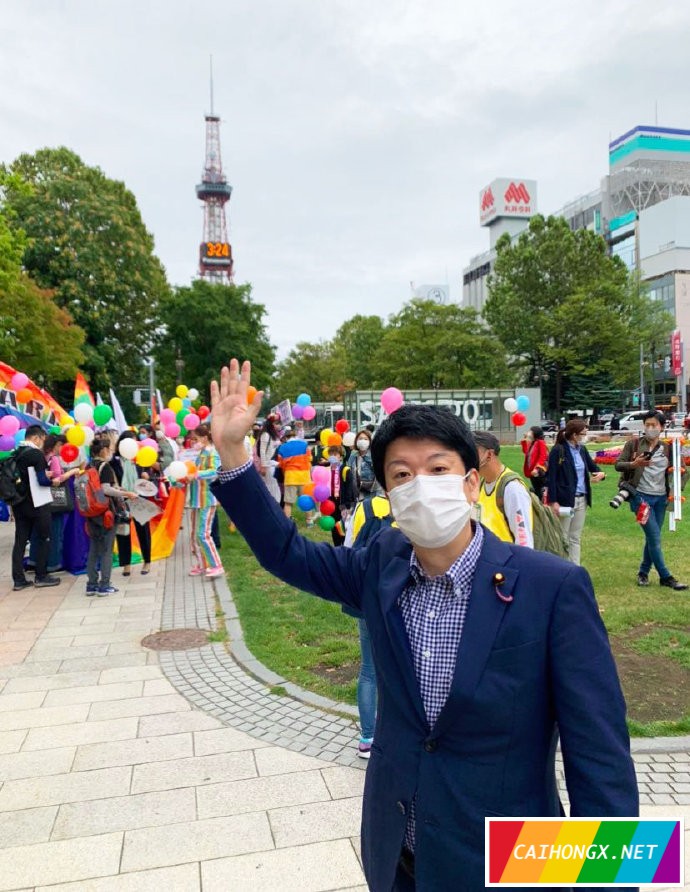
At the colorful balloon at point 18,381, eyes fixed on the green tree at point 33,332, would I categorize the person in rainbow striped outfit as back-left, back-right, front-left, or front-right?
back-right

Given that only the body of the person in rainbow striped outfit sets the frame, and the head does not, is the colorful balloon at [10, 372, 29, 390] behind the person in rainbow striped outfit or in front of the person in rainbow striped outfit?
in front

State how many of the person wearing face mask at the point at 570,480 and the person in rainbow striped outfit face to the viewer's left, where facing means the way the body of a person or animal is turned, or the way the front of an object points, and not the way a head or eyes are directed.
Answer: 1

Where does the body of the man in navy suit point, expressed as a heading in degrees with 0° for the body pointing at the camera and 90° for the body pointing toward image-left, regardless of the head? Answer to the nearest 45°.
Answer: approximately 45°

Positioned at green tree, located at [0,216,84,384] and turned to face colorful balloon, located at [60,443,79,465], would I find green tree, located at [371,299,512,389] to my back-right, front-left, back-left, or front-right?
back-left

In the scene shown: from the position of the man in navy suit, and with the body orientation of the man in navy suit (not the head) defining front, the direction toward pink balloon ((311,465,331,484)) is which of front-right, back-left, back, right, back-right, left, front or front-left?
back-right

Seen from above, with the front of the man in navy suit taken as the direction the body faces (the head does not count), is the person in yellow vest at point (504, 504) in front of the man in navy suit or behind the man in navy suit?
behind

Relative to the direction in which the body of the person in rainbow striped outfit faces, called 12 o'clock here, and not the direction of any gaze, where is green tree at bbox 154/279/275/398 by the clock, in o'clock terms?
The green tree is roughly at 3 o'clock from the person in rainbow striped outfit.

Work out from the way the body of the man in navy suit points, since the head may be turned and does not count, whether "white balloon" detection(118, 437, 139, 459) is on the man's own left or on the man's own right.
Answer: on the man's own right

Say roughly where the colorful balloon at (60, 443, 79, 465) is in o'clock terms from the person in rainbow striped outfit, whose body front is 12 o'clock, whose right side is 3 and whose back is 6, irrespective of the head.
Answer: The colorful balloon is roughly at 1 o'clock from the person in rainbow striped outfit.

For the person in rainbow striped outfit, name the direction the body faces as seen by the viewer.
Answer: to the viewer's left

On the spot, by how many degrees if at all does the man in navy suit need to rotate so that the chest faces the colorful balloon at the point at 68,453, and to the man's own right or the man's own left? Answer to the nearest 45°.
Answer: approximately 90° to the man's own right

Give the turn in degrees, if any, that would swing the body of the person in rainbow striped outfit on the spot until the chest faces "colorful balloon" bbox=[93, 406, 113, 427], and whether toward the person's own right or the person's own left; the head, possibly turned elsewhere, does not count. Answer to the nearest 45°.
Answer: approximately 45° to the person's own right

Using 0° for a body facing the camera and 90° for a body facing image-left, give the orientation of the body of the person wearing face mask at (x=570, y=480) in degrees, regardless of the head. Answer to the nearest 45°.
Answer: approximately 315°
